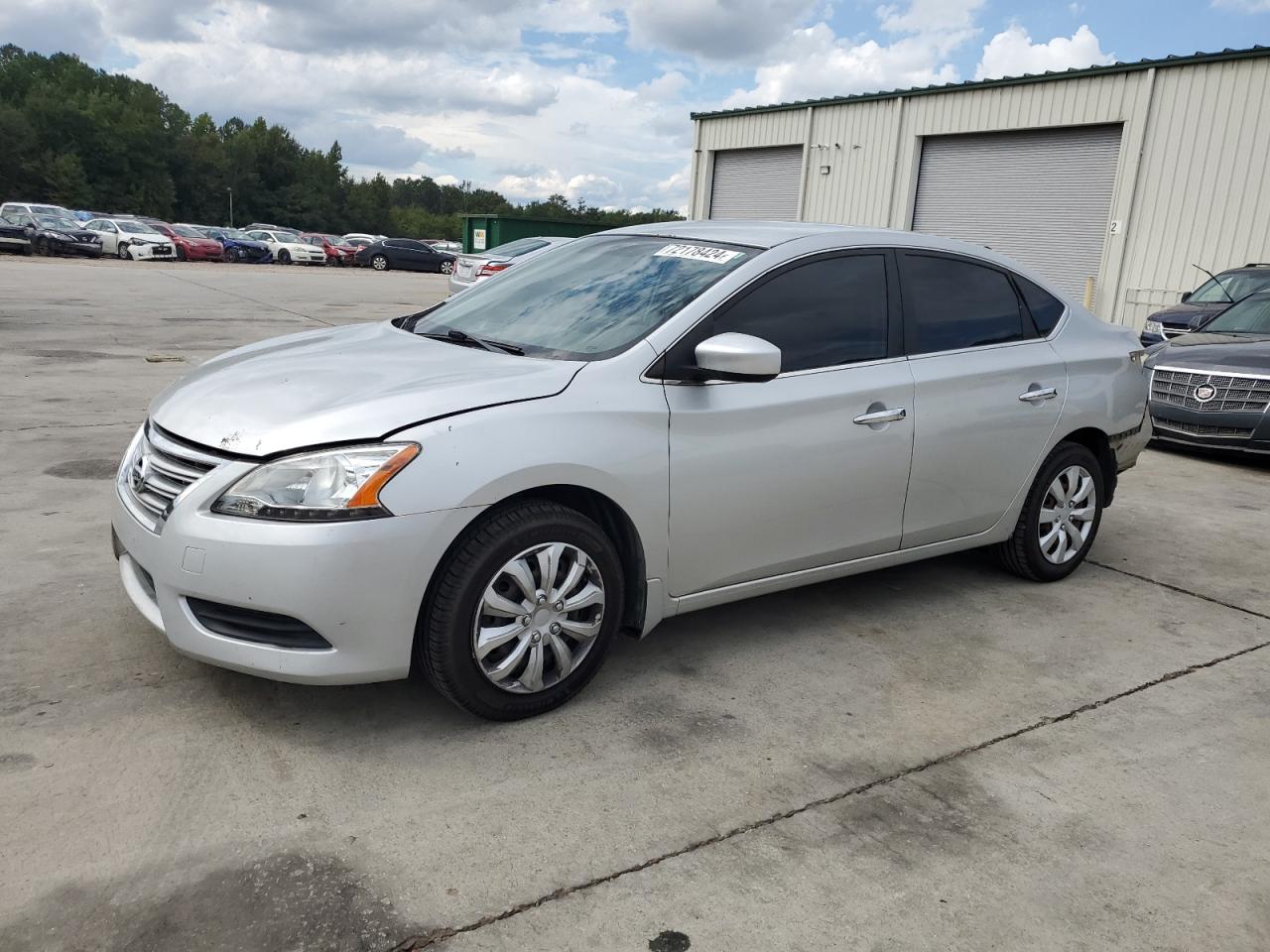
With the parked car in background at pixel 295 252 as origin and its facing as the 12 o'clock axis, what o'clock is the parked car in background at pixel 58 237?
the parked car in background at pixel 58 237 is roughly at 3 o'clock from the parked car in background at pixel 295 252.

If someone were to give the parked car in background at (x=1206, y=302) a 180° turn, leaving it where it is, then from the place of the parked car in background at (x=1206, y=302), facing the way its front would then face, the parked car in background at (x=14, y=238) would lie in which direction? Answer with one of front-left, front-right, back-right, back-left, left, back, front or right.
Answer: back-left

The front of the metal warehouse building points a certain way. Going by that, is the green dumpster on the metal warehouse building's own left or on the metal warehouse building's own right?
on the metal warehouse building's own right

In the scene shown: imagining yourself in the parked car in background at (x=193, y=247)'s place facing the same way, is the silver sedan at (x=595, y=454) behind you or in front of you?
in front

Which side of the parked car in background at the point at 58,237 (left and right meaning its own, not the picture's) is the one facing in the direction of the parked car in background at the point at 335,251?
left

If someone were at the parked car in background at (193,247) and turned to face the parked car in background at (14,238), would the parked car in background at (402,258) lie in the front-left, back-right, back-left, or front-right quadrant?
back-left

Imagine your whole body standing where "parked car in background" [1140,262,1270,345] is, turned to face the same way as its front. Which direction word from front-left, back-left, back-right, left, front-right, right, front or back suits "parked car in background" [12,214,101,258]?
front-right

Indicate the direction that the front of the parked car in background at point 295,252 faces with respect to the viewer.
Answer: facing the viewer and to the right of the viewer

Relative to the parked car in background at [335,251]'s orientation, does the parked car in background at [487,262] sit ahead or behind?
ahead

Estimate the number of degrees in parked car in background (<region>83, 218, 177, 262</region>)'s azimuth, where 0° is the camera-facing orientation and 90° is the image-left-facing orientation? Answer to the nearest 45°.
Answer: approximately 315°

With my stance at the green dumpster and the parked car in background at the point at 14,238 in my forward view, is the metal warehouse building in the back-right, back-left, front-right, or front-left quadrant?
back-left

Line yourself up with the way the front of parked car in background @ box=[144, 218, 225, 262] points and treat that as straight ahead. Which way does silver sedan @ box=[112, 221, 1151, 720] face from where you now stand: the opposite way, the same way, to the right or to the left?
to the right
